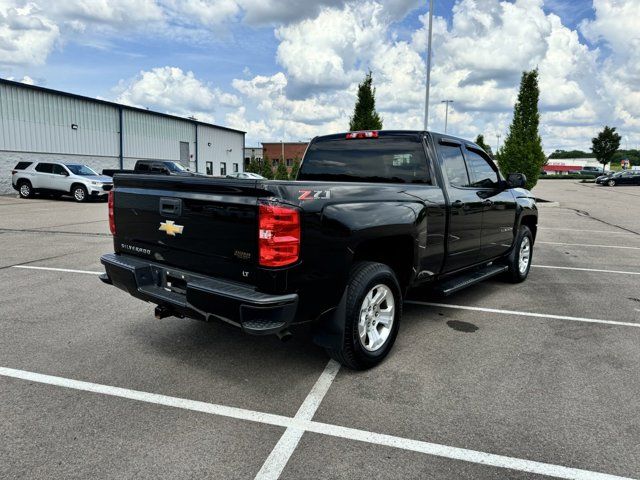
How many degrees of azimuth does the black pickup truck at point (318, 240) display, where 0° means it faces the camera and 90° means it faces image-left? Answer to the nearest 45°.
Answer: approximately 225°

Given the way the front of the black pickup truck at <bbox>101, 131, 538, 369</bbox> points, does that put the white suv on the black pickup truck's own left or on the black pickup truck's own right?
on the black pickup truck's own left

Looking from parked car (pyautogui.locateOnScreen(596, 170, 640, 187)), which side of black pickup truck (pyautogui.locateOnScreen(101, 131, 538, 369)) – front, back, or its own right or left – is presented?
front

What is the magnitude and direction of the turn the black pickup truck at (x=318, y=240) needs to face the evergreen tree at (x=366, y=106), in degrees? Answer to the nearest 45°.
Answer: approximately 45° to its left

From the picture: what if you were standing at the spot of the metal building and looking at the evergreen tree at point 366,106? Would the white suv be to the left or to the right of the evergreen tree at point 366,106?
right

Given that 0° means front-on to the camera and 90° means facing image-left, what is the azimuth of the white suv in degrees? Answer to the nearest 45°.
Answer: approximately 315°

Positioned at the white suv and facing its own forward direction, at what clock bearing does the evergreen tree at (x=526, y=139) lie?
The evergreen tree is roughly at 11 o'clock from the white suv.

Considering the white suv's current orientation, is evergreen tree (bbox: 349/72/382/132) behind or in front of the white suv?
in front

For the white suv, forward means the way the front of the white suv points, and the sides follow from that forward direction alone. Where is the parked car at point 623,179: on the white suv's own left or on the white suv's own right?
on the white suv's own left

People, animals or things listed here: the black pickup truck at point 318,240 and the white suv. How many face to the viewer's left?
0
